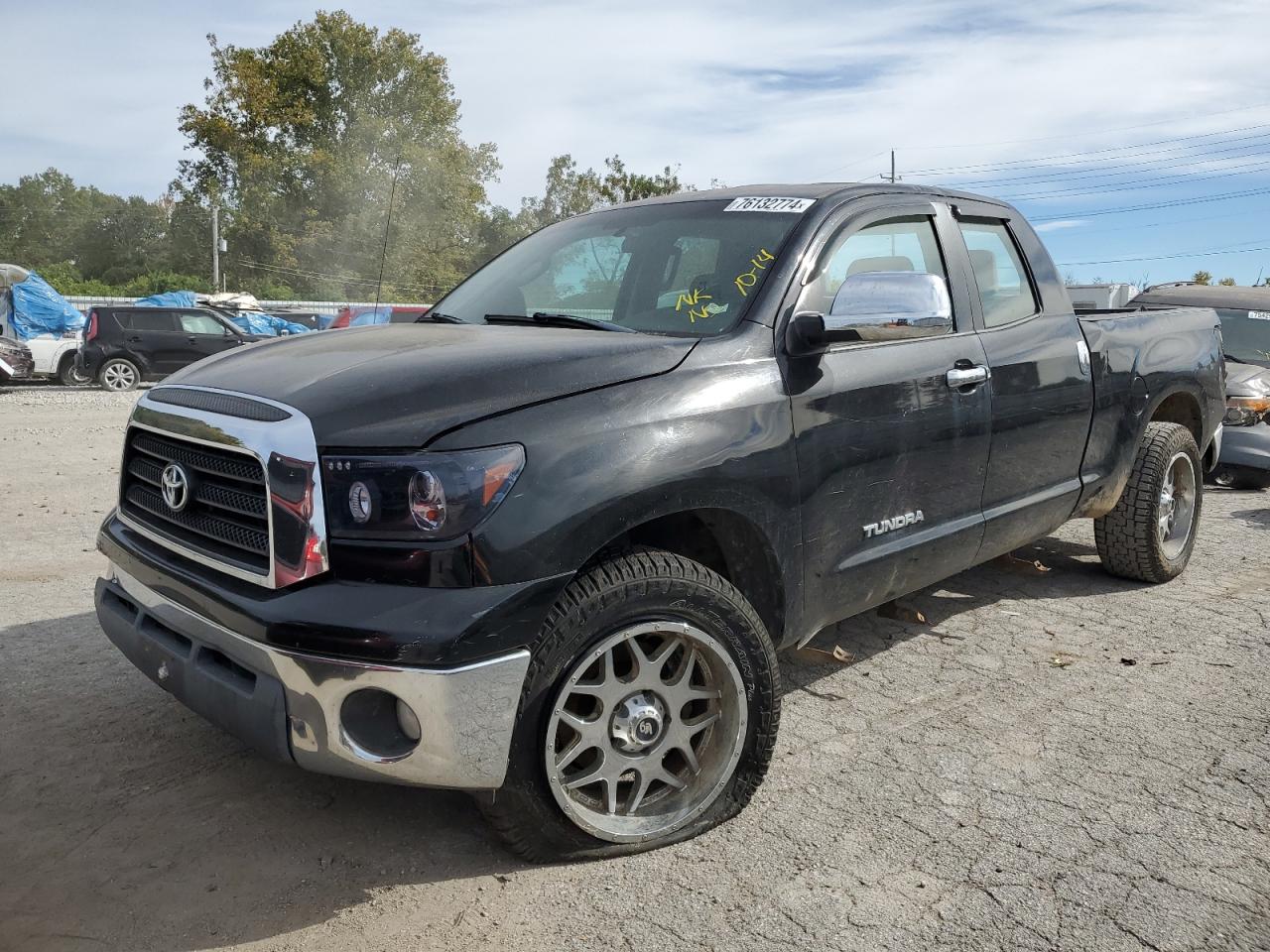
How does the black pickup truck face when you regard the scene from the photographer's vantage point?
facing the viewer and to the left of the viewer

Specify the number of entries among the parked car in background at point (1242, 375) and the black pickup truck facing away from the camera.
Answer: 0

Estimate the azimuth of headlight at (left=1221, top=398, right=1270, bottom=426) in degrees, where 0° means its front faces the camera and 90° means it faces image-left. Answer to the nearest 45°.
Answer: approximately 45°

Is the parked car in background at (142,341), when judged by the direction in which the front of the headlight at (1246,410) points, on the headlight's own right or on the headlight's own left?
on the headlight's own right

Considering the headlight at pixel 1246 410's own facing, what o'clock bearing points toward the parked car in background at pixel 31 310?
The parked car in background is roughly at 2 o'clock from the headlight.

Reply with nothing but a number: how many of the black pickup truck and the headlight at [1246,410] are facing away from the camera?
0

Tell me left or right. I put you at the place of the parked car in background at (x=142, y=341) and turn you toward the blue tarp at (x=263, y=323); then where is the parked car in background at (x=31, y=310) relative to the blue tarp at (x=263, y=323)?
left

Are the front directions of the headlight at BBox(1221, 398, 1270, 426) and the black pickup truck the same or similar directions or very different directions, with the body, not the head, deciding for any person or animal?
same or similar directions

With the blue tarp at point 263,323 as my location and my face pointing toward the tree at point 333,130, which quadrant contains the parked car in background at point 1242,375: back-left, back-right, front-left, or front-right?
back-right
